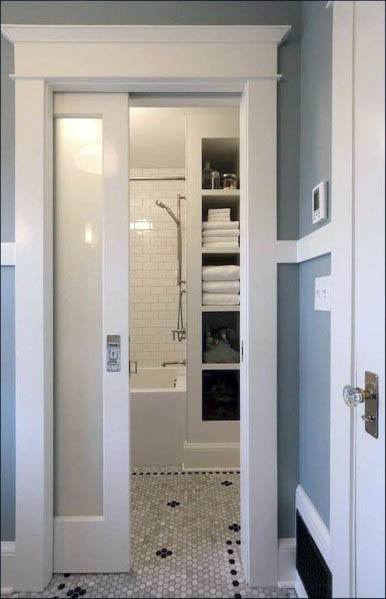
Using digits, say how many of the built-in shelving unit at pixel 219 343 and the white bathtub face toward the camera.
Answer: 2

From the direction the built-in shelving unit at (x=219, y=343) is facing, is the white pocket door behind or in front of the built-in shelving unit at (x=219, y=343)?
in front

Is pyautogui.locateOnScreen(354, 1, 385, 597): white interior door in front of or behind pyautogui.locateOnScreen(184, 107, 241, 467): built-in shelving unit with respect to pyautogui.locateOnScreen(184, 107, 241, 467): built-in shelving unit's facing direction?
in front

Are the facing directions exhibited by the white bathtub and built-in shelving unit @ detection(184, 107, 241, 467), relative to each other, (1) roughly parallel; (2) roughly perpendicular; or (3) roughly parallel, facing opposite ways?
roughly parallel

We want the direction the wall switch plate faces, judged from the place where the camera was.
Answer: facing the viewer and to the left of the viewer

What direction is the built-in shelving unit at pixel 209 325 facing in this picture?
toward the camera

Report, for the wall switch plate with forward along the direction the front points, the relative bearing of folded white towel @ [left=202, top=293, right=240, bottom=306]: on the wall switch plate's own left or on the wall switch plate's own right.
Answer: on the wall switch plate's own right

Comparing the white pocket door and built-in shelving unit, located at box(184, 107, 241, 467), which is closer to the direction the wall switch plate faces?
the white pocket door

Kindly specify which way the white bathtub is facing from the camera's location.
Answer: facing the viewer

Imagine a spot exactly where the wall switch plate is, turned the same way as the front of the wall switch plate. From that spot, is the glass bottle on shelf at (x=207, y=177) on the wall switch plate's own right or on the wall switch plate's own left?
on the wall switch plate's own right

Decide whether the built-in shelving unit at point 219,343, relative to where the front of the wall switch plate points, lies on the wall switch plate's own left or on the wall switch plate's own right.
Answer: on the wall switch plate's own right
